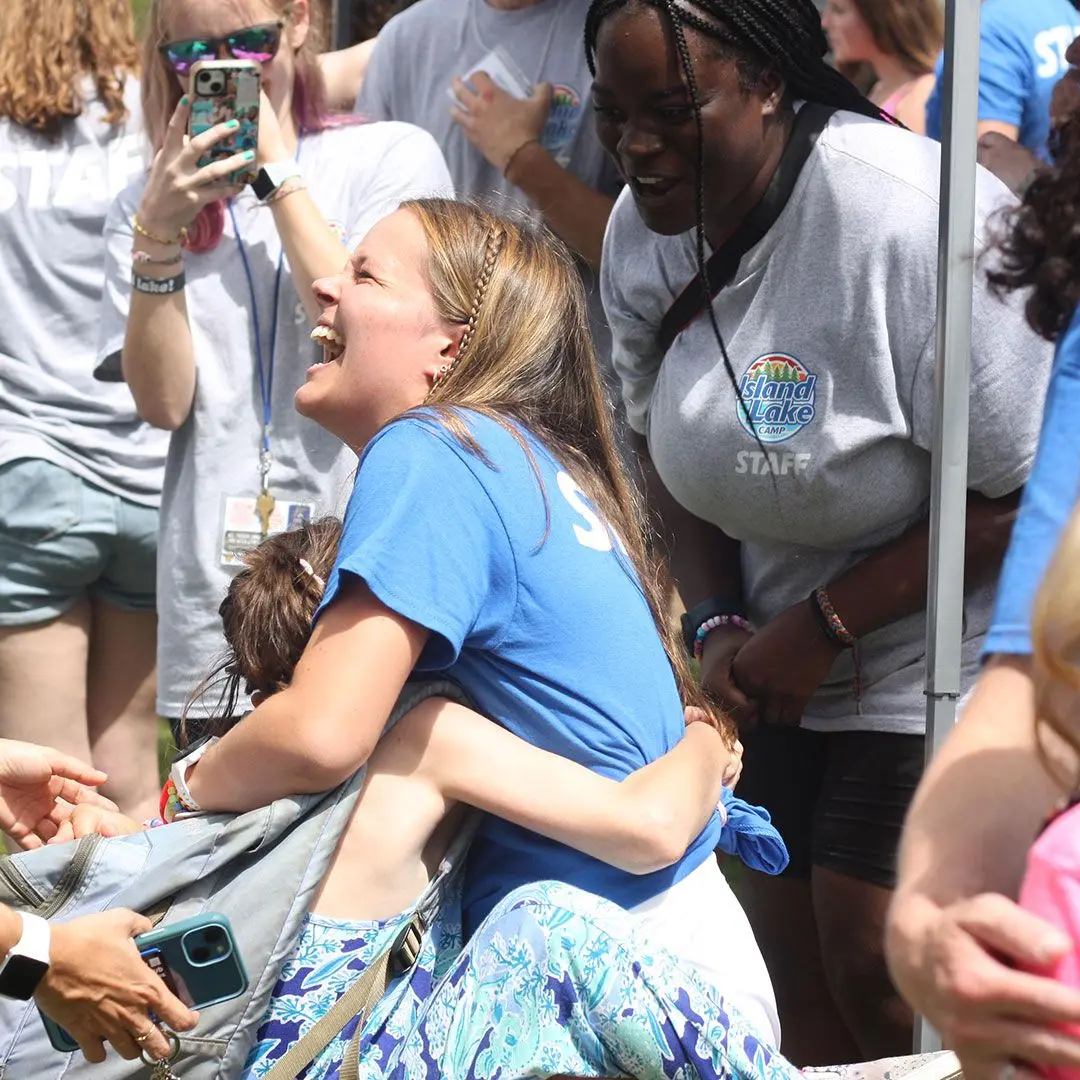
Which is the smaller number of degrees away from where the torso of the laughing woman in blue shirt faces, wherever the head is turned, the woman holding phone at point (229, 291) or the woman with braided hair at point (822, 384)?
the woman holding phone

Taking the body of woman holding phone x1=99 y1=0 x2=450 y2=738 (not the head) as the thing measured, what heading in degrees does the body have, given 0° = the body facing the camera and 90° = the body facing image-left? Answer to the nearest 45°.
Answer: approximately 0°

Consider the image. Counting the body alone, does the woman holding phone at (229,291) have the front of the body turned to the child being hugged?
yes

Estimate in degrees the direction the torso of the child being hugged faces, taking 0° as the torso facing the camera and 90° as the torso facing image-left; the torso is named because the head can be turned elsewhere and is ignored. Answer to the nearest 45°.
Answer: approximately 270°

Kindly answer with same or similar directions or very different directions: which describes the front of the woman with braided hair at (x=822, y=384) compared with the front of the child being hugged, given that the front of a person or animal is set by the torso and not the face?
very different directions

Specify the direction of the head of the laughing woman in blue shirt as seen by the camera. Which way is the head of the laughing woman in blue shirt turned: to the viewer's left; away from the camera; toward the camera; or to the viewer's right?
to the viewer's left

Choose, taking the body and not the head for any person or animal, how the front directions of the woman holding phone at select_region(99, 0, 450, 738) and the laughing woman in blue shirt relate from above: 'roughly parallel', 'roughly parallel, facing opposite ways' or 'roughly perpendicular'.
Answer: roughly perpendicular

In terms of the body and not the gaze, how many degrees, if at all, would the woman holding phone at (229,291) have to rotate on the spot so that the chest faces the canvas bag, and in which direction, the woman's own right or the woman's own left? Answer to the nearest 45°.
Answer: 0° — they already face it

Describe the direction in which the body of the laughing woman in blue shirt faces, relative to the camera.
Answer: to the viewer's left

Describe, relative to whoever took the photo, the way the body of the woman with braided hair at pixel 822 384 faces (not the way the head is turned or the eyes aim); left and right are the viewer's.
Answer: facing the viewer and to the left of the viewer

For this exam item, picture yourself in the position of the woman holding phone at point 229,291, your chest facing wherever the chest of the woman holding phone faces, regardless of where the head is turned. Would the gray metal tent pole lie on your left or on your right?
on your left

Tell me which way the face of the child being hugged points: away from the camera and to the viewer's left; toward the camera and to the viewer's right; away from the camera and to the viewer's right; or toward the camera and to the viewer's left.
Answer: away from the camera and to the viewer's right

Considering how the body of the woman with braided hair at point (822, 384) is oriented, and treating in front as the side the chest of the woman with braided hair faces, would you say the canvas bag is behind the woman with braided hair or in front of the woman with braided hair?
in front

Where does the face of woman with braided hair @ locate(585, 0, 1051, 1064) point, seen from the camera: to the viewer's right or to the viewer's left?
to the viewer's left
